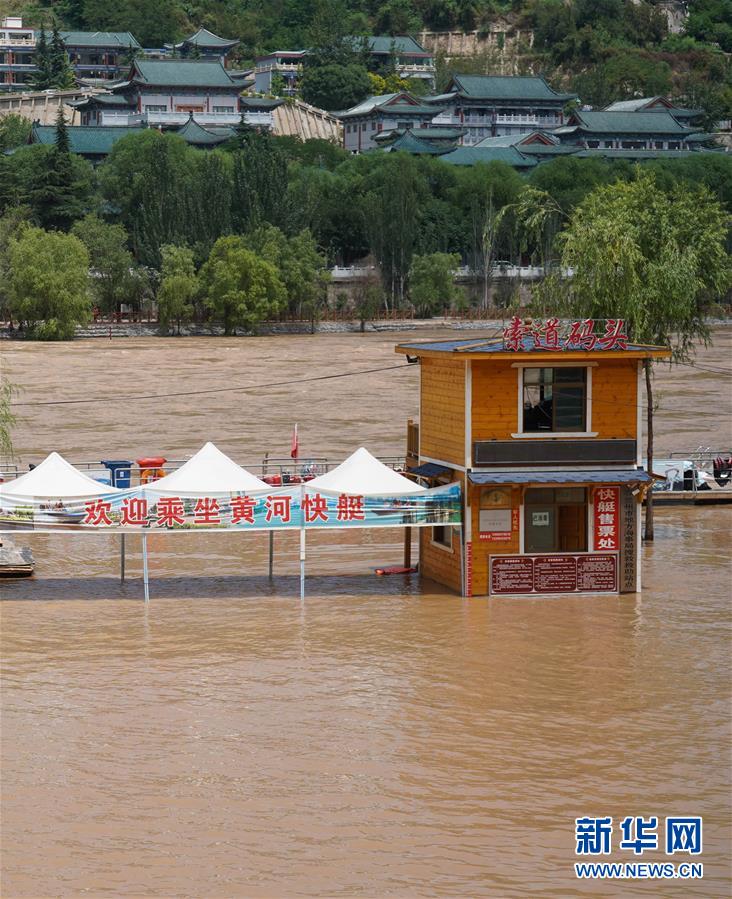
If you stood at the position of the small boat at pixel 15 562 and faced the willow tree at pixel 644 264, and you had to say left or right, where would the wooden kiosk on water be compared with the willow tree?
right

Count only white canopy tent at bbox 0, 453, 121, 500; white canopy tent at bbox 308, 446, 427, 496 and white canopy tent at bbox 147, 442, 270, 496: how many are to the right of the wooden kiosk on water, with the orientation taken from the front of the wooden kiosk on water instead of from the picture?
3

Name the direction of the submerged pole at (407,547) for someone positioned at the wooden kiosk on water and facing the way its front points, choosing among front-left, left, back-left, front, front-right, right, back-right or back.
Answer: back-right

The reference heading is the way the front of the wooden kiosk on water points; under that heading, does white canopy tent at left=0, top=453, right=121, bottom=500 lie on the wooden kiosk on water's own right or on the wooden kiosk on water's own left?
on the wooden kiosk on water's own right

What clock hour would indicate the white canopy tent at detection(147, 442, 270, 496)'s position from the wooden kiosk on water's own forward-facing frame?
The white canopy tent is roughly at 3 o'clock from the wooden kiosk on water.

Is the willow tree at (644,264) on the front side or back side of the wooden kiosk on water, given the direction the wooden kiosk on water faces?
on the back side

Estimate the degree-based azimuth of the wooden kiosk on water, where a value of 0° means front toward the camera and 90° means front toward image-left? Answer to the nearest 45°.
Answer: approximately 0°

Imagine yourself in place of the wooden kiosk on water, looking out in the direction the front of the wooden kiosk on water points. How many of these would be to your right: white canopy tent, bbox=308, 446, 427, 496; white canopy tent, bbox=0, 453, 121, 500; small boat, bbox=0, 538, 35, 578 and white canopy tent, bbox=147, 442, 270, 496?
4

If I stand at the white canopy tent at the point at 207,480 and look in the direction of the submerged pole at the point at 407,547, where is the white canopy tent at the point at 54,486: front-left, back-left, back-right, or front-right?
back-left

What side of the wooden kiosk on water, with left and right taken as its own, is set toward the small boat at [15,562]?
right

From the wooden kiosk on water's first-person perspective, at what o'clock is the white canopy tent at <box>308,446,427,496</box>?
The white canopy tent is roughly at 3 o'clock from the wooden kiosk on water.
